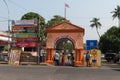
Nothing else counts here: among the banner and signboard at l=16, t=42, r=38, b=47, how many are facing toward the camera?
2

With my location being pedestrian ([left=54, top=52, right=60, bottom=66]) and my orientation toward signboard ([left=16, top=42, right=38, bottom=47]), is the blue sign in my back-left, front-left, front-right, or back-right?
back-right

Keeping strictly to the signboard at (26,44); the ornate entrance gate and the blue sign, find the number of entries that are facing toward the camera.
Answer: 3

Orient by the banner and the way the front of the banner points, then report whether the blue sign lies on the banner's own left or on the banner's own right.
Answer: on the banner's own left

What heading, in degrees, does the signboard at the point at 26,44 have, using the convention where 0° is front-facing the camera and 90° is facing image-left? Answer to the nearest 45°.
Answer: approximately 0°

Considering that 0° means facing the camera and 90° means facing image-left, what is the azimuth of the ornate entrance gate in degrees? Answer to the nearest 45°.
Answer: approximately 0°
